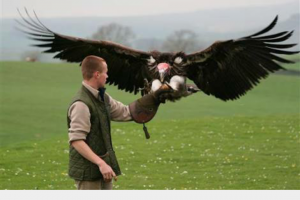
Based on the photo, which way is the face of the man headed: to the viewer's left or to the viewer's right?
to the viewer's right

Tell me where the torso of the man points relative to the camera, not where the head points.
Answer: to the viewer's right
